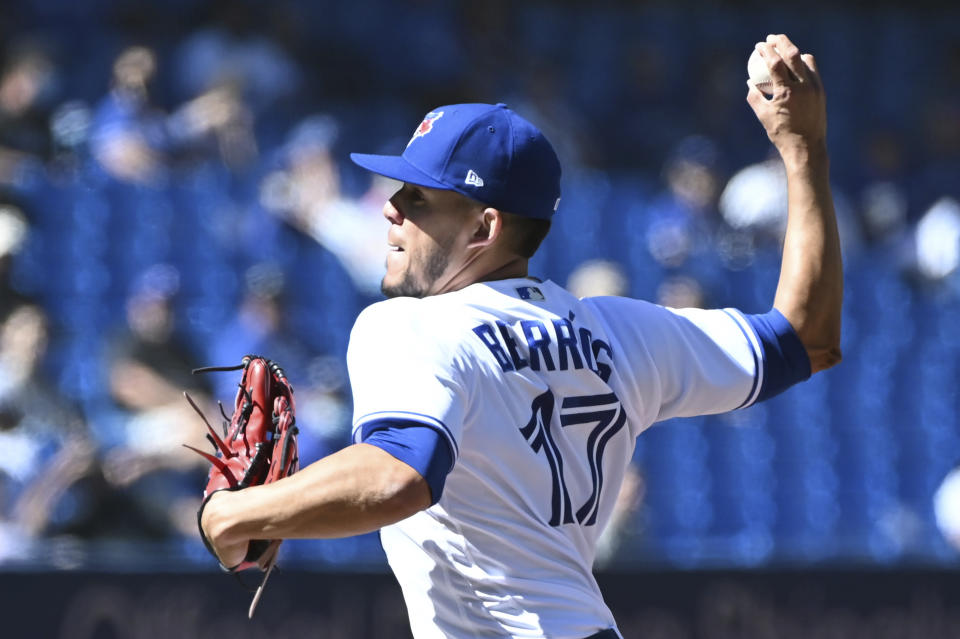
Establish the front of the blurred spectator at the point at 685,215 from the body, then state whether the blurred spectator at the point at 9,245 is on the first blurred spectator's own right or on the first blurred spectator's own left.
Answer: on the first blurred spectator's own right

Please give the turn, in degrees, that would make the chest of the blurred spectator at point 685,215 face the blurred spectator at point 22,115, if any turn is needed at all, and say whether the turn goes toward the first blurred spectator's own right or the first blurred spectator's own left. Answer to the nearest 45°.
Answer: approximately 90° to the first blurred spectator's own right

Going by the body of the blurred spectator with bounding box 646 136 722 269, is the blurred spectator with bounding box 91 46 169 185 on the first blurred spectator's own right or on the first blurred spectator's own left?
on the first blurred spectator's own right

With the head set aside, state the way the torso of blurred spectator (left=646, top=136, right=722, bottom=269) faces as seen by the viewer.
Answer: toward the camera

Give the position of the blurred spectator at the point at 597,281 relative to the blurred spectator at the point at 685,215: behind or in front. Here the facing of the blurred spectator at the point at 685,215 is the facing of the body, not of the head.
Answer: in front

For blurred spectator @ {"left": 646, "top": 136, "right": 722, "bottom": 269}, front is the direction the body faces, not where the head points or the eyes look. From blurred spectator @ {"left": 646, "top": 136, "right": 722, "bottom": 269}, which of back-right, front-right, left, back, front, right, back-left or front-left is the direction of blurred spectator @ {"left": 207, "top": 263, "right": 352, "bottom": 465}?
front-right

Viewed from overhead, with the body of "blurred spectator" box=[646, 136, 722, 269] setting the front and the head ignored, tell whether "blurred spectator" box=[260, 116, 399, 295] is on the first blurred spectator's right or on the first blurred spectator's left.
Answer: on the first blurred spectator's right

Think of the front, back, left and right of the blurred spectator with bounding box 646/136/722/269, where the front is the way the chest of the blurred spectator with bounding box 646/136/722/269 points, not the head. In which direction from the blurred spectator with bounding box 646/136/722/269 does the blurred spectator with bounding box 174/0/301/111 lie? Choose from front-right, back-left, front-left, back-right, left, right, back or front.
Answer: right

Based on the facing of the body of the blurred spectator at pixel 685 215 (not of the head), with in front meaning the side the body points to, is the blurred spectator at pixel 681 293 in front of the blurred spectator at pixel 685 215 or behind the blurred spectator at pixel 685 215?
in front

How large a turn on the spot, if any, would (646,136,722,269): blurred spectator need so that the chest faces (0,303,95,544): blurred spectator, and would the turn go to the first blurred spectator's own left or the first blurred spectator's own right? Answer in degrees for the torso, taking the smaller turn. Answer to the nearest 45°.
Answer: approximately 45° to the first blurred spectator's own right

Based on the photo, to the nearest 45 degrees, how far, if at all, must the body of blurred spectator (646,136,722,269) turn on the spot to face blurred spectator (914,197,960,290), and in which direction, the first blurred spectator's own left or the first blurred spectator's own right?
approximately 90° to the first blurred spectator's own left

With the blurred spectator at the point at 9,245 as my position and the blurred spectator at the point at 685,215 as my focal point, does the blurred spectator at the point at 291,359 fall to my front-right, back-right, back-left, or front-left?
front-right
